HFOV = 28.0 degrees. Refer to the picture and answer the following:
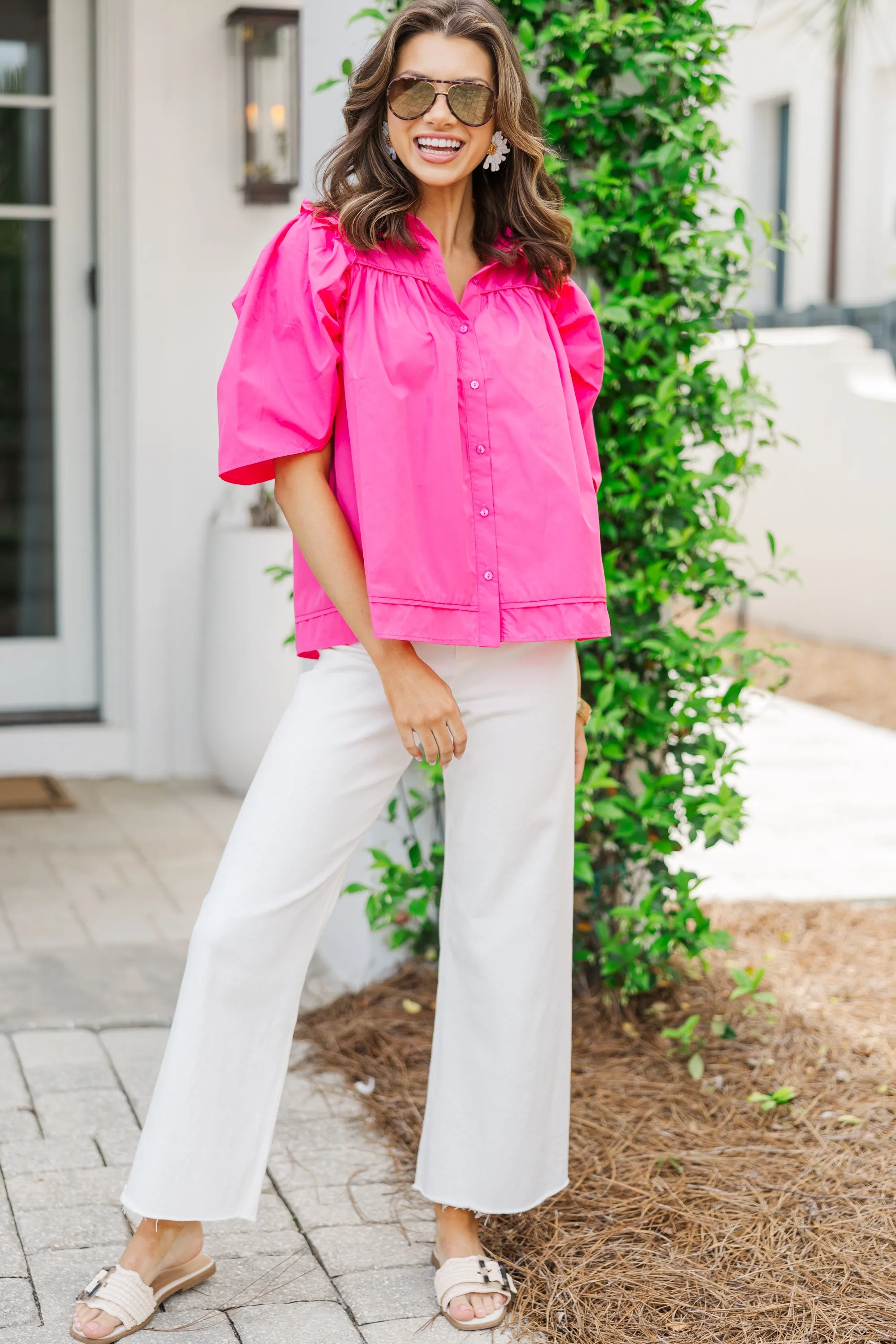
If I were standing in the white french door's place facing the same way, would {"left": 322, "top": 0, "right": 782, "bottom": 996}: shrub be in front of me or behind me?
in front

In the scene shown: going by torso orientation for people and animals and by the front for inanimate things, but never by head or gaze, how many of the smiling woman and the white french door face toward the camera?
2

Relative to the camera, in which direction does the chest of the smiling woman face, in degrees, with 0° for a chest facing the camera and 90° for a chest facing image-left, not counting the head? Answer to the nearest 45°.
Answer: approximately 0°

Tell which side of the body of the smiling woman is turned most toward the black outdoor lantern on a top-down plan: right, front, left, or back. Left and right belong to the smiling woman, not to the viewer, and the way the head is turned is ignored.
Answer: back

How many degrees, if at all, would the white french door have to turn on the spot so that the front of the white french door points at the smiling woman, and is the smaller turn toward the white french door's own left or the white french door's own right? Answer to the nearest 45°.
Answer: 0° — it already faces them

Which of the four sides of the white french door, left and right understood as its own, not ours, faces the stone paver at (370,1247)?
front
